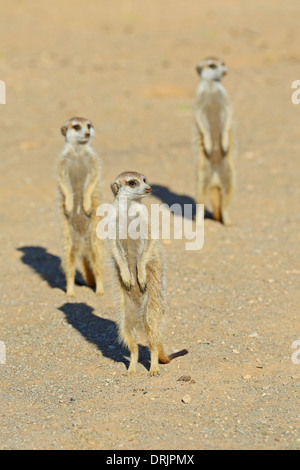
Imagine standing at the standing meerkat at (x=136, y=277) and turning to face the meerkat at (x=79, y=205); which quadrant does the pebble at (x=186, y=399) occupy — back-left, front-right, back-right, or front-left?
back-right

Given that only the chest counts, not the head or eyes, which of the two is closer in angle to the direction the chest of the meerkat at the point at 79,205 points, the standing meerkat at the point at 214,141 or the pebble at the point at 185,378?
the pebble

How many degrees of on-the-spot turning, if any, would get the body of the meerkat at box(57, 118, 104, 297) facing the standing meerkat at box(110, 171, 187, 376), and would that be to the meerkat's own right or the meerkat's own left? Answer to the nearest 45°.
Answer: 0° — it already faces it

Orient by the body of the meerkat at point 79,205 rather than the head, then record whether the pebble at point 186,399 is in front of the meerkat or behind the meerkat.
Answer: in front

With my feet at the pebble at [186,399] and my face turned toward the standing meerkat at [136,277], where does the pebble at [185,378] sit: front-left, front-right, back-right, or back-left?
front-right

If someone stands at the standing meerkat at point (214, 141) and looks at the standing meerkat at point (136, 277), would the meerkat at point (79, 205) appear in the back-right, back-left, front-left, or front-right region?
front-right

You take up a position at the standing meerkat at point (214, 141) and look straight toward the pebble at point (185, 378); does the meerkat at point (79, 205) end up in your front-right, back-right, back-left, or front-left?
front-right

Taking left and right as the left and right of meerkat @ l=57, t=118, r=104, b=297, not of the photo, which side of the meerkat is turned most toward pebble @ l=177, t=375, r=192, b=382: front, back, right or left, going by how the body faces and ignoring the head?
front

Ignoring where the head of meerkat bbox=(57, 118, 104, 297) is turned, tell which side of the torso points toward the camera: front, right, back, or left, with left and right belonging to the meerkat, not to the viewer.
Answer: front

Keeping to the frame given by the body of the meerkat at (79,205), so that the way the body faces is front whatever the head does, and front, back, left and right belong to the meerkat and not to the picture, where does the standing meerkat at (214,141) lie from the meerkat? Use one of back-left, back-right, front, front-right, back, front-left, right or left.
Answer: back-left
